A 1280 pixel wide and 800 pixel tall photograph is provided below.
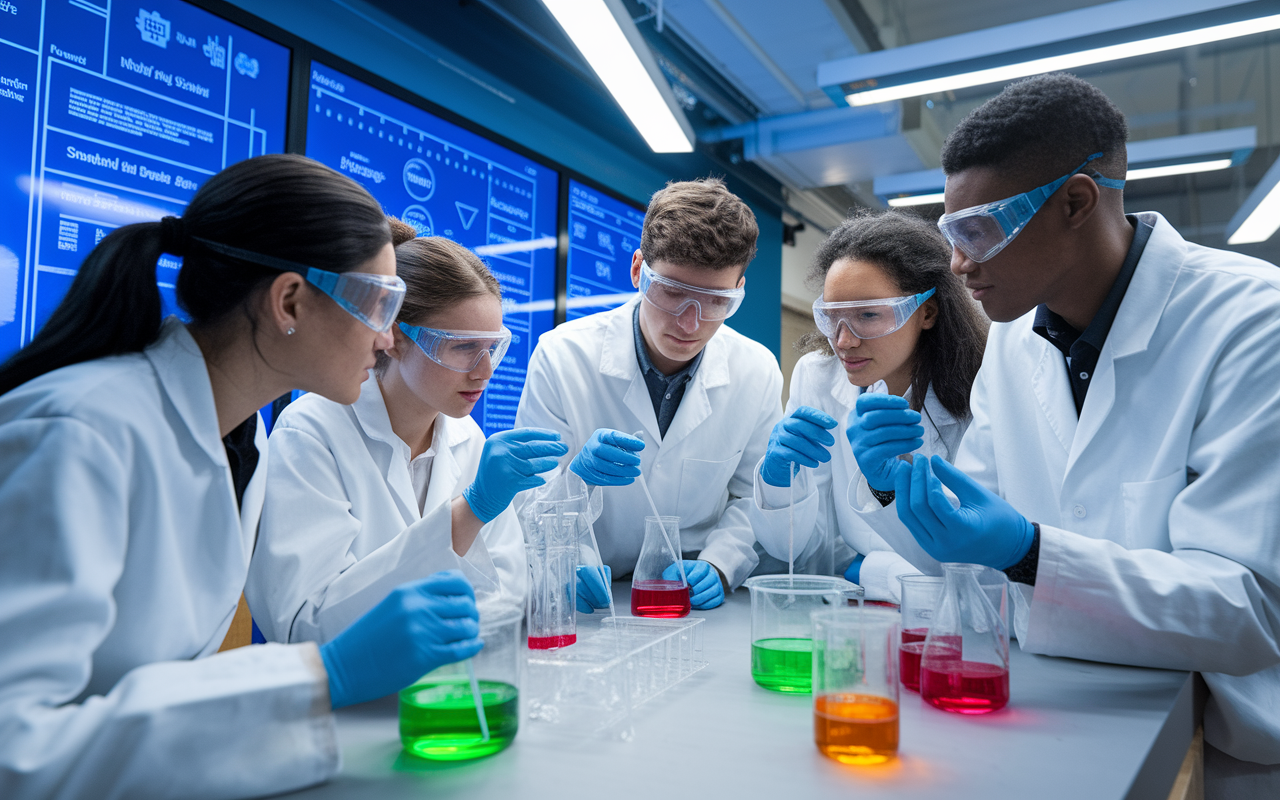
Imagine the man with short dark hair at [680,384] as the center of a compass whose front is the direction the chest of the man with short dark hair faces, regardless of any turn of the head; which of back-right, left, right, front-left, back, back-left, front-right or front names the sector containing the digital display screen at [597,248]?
back

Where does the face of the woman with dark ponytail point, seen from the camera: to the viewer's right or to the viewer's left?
to the viewer's right

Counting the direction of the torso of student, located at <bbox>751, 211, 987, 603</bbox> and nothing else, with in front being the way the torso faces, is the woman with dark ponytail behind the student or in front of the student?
in front

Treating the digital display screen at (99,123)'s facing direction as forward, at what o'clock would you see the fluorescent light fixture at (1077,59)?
The fluorescent light fixture is roughly at 11 o'clock from the digital display screen.

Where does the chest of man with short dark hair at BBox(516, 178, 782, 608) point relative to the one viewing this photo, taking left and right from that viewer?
facing the viewer

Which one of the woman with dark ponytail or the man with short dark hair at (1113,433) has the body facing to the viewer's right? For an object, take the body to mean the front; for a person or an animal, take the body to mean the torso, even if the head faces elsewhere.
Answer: the woman with dark ponytail

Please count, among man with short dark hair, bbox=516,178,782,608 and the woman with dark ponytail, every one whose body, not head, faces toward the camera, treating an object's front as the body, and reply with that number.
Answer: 1

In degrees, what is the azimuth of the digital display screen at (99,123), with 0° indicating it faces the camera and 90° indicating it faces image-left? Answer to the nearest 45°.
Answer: approximately 315°

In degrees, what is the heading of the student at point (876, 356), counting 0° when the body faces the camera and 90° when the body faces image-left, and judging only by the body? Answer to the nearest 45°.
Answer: approximately 45°

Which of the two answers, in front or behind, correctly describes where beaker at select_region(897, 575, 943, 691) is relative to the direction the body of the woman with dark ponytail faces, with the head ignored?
in front

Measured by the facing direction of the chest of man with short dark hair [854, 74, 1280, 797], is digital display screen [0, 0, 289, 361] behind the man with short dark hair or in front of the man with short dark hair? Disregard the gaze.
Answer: in front

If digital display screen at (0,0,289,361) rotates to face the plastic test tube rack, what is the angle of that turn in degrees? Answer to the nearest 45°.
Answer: approximately 45° to its right

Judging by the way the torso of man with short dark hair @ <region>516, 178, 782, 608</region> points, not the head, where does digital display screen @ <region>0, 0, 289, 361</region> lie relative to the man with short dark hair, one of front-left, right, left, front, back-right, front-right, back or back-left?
right

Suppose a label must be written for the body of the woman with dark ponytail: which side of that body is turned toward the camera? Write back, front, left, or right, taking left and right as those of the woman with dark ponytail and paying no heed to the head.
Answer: right

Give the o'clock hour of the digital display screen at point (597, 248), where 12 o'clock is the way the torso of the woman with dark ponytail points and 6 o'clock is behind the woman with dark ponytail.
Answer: The digital display screen is roughly at 10 o'clock from the woman with dark ponytail.
